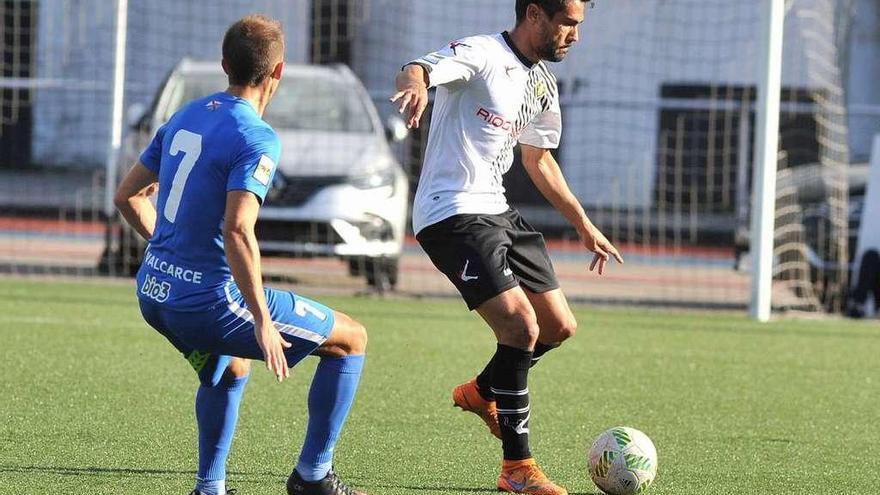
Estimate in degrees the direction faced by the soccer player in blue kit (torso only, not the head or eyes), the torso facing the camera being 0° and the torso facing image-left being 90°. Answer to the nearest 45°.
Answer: approximately 225°

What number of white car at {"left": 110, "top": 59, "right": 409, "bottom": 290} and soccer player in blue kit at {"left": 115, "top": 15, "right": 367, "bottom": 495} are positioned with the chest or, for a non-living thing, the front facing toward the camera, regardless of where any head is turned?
1

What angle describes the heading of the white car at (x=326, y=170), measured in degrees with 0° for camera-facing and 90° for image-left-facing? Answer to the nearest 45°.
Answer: approximately 0°

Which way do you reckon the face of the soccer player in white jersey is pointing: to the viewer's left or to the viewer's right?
to the viewer's right

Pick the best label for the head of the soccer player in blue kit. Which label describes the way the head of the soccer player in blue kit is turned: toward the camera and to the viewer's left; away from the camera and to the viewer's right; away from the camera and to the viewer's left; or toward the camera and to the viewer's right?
away from the camera and to the viewer's right
